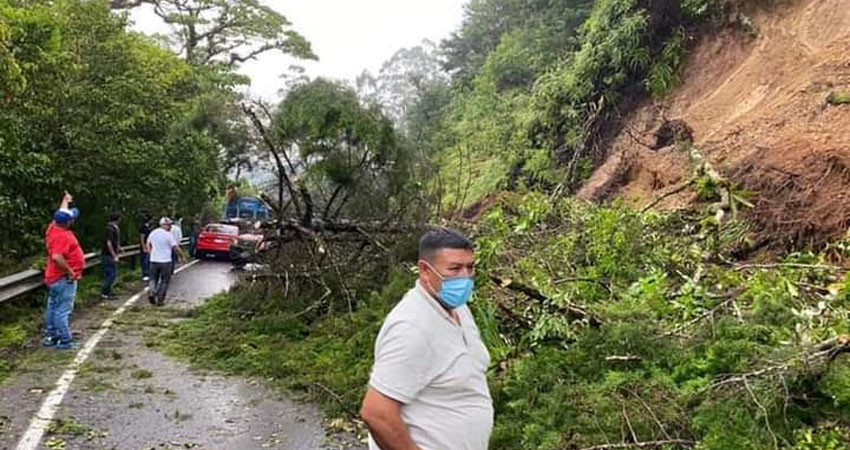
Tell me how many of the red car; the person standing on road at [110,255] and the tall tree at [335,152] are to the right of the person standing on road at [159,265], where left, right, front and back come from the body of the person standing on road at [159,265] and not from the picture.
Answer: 1

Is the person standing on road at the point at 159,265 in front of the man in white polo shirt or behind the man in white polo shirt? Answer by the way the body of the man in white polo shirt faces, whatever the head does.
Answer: behind

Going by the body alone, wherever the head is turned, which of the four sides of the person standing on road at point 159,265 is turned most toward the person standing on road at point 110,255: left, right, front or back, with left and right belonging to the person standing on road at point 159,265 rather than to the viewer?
left

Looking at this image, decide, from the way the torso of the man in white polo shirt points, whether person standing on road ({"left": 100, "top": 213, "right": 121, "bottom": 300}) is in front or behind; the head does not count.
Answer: behind

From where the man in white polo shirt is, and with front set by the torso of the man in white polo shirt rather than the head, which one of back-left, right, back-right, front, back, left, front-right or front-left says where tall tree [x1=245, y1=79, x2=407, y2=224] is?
back-left

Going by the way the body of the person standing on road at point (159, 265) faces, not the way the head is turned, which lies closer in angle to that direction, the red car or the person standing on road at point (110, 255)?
the red car

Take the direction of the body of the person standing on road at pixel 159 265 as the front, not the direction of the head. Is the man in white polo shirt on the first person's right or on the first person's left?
on the first person's right
